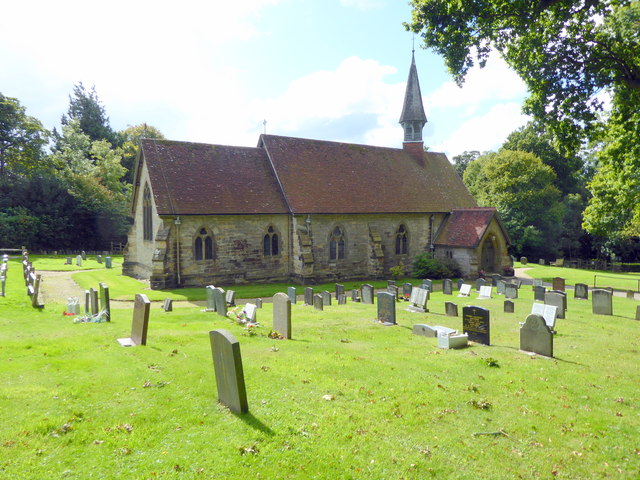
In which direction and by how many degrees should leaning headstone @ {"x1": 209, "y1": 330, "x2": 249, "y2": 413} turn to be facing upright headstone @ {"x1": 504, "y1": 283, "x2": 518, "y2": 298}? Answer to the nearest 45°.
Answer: approximately 180°

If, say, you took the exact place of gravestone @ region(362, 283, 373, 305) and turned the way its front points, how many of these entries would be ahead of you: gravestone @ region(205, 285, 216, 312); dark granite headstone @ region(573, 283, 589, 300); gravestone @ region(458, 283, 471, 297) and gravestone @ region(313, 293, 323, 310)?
2

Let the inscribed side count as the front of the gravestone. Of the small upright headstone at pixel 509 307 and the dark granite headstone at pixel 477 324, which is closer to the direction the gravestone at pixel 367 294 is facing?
the dark granite headstone

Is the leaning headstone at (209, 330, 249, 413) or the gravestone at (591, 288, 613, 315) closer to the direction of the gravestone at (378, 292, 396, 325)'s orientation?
the leaning headstone

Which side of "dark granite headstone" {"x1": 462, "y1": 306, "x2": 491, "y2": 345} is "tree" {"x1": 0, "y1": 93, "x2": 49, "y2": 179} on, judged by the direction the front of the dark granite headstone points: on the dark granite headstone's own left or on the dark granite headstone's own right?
on the dark granite headstone's own right

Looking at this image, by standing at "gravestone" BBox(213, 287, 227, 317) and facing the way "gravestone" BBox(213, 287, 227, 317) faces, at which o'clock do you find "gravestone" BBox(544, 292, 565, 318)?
"gravestone" BBox(544, 292, 565, 318) is roughly at 8 o'clock from "gravestone" BBox(213, 287, 227, 317).

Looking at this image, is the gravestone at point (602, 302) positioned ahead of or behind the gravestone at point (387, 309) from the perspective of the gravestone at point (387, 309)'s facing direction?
behind

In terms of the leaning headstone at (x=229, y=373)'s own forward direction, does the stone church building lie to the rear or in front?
to the rear

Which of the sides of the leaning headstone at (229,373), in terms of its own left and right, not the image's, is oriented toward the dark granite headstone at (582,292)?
back
